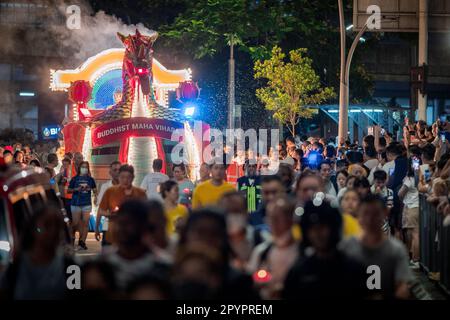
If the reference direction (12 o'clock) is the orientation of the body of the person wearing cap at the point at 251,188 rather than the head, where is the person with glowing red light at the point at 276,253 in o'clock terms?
The person with glowing red light is roughly at 12 o'clock from the person wearing cap.

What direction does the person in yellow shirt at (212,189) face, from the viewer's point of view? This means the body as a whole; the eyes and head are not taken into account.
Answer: toward the camera

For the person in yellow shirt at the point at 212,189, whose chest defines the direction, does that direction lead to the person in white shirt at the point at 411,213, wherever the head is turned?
no

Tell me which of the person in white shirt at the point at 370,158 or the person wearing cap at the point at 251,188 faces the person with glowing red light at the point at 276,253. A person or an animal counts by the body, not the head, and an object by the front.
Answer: the person wearing cap

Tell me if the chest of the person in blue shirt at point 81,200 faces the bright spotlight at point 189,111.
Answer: no

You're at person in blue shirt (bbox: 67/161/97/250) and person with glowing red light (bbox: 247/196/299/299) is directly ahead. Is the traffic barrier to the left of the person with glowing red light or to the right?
left

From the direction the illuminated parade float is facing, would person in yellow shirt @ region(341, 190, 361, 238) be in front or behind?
in front

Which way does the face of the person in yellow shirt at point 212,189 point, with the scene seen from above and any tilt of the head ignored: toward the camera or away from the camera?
toward the camera

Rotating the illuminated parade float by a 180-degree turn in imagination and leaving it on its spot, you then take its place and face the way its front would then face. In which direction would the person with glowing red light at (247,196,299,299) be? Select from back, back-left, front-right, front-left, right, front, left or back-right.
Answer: back

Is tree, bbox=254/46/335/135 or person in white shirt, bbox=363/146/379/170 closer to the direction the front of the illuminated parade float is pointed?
the person in white shirt

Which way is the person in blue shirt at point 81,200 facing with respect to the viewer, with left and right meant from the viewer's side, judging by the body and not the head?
facing the viewer

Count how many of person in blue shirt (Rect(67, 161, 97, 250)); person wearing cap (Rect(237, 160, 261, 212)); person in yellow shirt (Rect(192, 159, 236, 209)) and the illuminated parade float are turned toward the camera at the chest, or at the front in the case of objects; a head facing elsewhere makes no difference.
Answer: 4

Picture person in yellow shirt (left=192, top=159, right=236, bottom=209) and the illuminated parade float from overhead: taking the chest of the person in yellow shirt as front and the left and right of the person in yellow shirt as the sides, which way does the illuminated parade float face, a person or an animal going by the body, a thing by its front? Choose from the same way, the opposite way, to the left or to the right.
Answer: the same way
